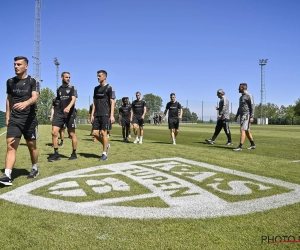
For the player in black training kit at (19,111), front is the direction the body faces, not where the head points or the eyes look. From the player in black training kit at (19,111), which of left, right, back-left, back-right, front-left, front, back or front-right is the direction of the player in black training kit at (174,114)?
back

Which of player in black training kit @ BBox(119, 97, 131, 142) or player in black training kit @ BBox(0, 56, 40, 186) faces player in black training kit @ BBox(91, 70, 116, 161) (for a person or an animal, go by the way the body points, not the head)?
player in black training kit @ BBox(119, 97, 131, 142)

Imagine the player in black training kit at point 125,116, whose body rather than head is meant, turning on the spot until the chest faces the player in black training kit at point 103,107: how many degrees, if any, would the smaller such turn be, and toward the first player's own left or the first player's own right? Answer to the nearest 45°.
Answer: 0° — they already face them

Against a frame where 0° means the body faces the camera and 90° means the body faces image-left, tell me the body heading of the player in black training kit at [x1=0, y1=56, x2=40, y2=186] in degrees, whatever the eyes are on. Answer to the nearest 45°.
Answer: approximately 45°

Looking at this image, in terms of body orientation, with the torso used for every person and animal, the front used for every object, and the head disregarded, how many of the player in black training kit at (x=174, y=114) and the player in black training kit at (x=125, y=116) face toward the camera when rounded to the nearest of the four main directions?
2

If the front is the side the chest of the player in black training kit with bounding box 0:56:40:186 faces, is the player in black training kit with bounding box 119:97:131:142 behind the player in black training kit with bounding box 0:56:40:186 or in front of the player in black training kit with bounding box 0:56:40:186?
behind

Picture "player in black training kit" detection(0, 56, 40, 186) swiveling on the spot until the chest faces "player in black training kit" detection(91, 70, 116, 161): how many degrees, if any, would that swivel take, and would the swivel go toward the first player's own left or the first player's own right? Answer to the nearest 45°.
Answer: approximately 180°
